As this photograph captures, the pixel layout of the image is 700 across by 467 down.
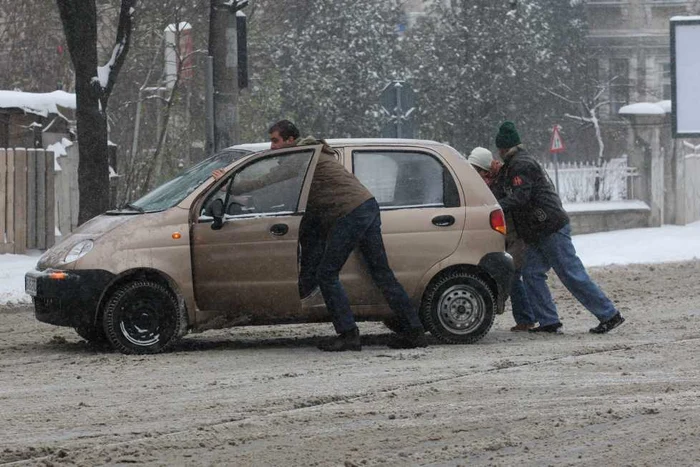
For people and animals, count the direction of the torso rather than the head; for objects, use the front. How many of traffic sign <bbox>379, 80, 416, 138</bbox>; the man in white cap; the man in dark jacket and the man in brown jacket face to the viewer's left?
3

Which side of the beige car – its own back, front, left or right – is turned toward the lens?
left

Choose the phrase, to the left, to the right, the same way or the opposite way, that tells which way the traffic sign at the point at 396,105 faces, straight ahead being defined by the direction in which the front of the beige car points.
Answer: to the right

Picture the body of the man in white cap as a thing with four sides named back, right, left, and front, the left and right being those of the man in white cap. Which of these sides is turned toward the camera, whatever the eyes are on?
left

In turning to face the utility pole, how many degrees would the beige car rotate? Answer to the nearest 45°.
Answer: approximately 90° to its right

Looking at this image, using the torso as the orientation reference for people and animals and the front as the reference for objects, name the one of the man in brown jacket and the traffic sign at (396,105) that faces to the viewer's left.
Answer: the man in brown jacket

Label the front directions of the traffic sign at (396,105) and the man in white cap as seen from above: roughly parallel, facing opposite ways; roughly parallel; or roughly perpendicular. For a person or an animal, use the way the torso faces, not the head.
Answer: roughly perpendicular

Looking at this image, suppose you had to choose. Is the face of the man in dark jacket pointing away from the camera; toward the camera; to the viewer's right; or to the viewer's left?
to the viewer's left

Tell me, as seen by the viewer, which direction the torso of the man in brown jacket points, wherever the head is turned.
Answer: to the viewer's left

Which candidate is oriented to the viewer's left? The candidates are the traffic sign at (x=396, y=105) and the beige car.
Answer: the beige car

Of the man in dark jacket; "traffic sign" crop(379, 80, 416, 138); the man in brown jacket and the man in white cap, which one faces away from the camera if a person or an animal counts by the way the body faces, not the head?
the traffic sign

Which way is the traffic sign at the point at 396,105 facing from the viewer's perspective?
away from the camera

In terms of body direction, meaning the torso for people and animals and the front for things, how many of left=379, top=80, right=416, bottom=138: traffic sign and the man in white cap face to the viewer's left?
1
